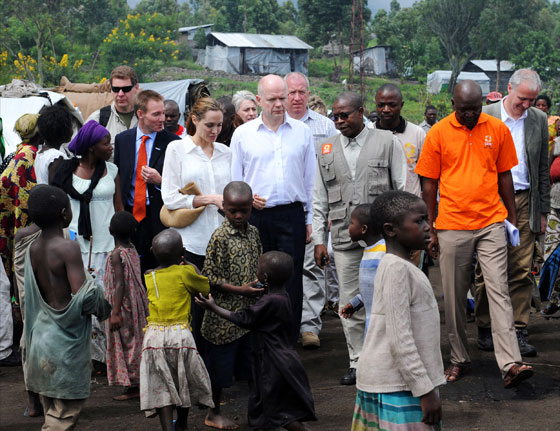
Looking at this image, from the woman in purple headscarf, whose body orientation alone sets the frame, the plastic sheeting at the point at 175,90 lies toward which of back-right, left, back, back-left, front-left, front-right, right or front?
back-left

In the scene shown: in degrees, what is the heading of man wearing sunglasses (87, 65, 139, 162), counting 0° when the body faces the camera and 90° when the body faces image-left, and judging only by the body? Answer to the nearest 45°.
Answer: approximately 0°

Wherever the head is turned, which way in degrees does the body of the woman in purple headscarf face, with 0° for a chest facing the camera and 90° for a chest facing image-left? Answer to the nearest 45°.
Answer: approximately 315°

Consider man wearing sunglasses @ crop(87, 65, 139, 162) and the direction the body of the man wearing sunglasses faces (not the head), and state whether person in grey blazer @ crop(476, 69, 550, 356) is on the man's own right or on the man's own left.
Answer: on the man's own left

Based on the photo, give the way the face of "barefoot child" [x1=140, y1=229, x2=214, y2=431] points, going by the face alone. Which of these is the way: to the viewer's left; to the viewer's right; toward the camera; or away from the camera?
away from the camera

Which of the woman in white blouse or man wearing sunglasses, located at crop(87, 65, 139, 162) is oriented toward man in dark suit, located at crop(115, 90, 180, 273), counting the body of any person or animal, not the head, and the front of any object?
the man wearing sunglasses

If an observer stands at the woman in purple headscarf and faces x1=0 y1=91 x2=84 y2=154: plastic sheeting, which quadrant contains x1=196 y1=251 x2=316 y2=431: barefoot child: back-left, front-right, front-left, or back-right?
back-right

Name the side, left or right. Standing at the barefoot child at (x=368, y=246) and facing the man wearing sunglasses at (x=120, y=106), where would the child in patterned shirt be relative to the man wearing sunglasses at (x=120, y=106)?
left

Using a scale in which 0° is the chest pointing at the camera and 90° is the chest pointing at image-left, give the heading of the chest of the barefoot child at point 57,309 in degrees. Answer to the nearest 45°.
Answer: approximately 225°

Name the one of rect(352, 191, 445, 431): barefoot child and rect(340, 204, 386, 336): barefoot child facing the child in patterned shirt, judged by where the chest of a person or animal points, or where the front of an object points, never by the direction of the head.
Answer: rect(340, 204, 386, 336): barefoot child

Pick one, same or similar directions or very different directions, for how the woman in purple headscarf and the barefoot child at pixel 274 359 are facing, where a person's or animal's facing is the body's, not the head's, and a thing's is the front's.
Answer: very different directions

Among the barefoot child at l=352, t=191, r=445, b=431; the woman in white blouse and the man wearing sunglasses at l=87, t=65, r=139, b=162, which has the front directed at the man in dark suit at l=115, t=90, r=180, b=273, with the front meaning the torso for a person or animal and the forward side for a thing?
the man wearing sunglasses
